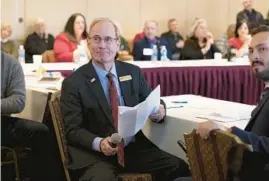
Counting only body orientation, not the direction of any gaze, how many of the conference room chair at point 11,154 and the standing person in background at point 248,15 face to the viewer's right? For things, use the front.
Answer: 1

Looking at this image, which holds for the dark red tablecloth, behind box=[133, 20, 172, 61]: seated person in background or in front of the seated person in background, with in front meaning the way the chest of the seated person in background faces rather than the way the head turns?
in front

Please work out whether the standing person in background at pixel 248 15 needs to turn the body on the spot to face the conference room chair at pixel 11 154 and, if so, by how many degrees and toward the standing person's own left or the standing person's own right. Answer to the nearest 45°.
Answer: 0° — they already face it

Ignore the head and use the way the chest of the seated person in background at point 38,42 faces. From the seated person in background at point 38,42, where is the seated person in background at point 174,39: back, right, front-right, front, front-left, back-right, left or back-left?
front-left

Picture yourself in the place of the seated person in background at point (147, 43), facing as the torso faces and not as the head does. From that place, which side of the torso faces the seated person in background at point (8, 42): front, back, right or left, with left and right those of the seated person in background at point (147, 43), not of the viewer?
right

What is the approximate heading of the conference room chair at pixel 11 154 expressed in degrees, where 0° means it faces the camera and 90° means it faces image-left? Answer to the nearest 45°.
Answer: approximately 270°

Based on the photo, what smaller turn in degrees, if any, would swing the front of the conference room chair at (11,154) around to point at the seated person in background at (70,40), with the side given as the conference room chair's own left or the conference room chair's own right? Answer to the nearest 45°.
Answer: approximately 90° to the conference room chair's own left

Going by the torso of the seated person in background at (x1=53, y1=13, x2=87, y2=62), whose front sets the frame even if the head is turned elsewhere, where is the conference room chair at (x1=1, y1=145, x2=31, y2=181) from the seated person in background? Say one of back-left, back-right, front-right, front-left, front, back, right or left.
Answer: front-right

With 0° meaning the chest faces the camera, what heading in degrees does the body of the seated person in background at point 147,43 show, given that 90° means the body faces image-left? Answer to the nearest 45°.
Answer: approximately 0°

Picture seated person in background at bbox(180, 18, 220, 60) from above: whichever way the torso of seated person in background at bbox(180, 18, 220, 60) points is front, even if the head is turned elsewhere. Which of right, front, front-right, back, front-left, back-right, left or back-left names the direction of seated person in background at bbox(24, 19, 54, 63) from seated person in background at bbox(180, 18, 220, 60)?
back-right
